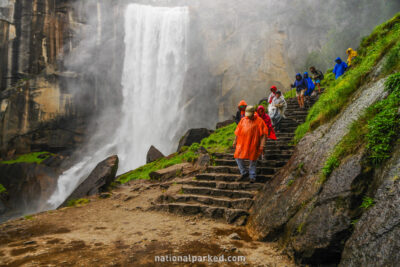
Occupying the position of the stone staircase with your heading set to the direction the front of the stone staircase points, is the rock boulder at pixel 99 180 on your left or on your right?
on your right

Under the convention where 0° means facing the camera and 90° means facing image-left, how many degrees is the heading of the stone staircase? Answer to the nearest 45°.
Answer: approximately 45°

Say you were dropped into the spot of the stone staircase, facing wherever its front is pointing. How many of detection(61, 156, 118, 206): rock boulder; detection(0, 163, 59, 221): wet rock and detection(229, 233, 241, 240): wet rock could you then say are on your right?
2

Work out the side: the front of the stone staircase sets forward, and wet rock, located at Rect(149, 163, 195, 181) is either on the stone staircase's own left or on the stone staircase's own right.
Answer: on the stone staircase's own right

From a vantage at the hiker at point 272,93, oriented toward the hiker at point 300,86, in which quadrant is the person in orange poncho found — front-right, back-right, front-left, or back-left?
back-right

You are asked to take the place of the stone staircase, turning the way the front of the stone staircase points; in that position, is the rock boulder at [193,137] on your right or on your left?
on your right
